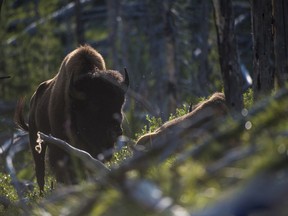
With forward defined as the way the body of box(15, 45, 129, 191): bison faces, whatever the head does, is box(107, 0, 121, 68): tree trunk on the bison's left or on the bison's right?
on the bison's left

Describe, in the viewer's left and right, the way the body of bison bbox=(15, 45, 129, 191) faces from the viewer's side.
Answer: facing the viewer and to the right of the viewer

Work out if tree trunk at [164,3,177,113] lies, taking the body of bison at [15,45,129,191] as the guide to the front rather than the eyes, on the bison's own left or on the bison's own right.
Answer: on the bison's own left
